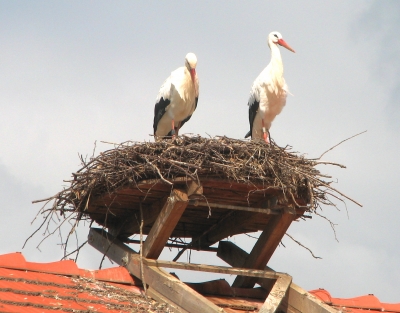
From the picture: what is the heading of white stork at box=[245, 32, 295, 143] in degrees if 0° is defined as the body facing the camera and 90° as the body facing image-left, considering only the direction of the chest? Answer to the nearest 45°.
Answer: approximately 315°

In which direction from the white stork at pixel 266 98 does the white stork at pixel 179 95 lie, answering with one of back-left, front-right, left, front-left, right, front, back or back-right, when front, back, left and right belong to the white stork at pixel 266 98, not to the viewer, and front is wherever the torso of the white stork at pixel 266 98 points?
back-right

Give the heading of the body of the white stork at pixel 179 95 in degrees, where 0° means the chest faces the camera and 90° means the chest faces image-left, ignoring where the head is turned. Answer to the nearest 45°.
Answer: approximately 315°

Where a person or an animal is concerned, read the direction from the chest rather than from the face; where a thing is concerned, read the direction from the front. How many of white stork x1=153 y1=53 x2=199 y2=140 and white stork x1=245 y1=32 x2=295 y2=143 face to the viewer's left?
0

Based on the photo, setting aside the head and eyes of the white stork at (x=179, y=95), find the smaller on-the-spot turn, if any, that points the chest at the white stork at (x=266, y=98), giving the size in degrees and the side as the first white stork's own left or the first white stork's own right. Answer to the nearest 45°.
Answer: approximately 45° to the first white stork's own left

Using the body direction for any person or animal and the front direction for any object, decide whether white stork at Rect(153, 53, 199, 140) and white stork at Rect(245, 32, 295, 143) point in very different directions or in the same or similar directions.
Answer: same or similar directions
